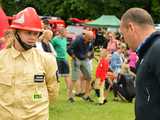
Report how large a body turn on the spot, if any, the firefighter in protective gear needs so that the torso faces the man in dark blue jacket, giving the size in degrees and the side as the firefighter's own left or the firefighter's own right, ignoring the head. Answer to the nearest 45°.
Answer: approximately 45° to the firefighter's own left

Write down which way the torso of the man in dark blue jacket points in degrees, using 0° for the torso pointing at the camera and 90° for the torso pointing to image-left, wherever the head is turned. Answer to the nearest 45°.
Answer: approximately 135°

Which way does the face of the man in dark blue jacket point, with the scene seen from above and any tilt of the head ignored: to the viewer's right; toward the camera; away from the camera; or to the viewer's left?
to the viewer's left

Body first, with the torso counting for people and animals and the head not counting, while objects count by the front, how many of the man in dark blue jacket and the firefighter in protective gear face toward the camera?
1

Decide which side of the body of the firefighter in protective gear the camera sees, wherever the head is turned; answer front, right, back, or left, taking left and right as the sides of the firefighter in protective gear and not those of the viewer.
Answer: front
